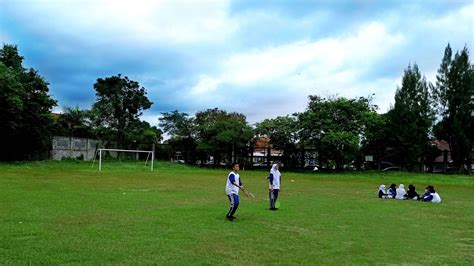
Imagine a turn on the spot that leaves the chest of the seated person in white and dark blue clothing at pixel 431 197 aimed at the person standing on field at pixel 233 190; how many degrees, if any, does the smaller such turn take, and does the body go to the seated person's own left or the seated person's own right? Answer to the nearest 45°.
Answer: approximately 45° to the seated person's own left

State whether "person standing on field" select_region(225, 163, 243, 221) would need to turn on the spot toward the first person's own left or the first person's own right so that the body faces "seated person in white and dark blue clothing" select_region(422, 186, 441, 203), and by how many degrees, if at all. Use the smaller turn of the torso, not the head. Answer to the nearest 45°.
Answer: approximately 45° to the first person's own left

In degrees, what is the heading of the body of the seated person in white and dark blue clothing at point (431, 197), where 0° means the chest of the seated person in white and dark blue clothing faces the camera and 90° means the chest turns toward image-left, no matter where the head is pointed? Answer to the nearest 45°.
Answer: approximately 90°

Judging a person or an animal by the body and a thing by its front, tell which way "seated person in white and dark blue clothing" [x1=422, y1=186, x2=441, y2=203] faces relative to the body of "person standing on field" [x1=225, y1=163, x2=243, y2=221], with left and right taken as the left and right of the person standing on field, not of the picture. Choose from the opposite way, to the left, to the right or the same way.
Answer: the opposite way

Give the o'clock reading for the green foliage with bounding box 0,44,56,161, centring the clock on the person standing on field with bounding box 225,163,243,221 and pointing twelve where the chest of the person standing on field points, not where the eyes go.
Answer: The green foliage is roughly at 8 o'clock from the person standing on field.

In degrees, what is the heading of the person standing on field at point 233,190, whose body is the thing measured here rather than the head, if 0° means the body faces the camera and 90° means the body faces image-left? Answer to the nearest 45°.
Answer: approximately 270°

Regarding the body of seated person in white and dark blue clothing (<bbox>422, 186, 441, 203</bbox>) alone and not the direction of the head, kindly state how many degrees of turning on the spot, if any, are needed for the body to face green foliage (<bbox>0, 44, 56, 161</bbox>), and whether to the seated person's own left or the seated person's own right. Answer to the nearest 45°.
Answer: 0° — they already face it

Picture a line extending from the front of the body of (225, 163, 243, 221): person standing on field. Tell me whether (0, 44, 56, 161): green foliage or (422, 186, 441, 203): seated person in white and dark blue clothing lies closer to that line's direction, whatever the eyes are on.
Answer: the seated person in white and dark blue clothing

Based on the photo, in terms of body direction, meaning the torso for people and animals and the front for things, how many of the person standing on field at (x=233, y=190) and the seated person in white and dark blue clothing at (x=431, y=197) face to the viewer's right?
1
